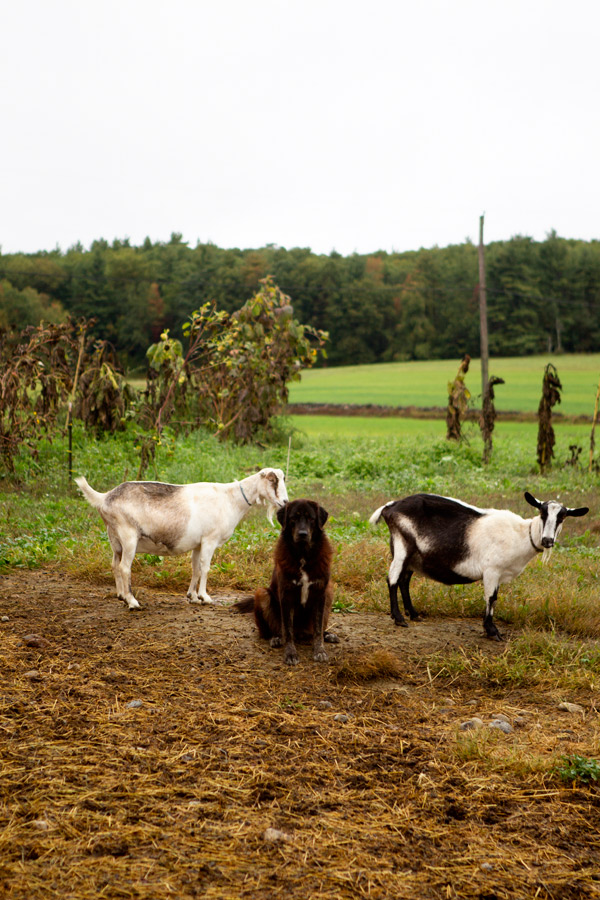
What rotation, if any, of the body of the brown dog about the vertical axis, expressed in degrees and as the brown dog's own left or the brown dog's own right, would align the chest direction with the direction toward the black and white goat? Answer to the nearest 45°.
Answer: approximately 135° to the brown dog's own left

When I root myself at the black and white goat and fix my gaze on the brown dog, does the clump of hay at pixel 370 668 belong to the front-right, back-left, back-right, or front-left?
front-left

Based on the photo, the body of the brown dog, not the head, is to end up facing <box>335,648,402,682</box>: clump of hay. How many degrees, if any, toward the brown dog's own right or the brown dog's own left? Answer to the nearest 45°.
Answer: approximately 45° to the brown dog's own left

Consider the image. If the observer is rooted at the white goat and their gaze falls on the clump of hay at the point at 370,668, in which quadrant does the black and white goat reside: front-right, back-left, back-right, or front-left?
front-left

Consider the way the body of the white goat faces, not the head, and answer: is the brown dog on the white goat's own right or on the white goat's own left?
on the white goat's own right

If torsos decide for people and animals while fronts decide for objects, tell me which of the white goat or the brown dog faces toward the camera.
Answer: the brown dog

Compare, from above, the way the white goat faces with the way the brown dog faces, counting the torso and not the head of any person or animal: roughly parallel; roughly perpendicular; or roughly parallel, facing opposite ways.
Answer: roughly perpendicular

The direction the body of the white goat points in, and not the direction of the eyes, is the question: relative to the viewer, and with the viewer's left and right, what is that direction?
facing to the right of the viewer

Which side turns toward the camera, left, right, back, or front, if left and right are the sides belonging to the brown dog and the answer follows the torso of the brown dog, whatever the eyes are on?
front

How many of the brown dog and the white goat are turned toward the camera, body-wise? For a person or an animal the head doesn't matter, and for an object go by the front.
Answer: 1

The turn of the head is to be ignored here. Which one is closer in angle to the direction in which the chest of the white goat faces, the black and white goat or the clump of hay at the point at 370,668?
the black and white goat
